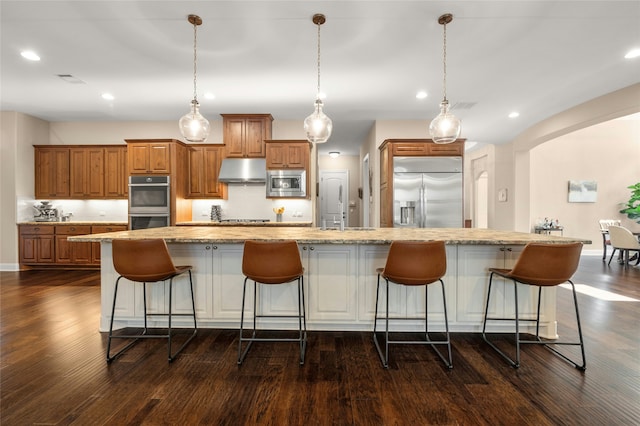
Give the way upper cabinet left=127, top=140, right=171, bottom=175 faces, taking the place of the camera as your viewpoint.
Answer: facing the viewer

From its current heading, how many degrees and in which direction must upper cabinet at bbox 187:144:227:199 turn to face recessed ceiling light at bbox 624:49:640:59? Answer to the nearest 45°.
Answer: approximately 45° to its left

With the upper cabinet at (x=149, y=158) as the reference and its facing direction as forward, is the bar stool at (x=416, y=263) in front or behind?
in front

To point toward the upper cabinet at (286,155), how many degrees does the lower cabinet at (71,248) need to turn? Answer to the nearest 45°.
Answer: approximately 45° to its left

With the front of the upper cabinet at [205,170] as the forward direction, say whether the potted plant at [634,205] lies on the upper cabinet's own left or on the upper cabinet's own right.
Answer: on the upper cabinet's own left

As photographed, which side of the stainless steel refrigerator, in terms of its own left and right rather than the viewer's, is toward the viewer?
front

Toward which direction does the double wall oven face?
toward the camera

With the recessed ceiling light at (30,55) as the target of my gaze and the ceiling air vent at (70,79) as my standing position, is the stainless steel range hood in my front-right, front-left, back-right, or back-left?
back-left

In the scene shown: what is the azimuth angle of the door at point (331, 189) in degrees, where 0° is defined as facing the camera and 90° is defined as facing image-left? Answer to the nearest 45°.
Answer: approximately 0°

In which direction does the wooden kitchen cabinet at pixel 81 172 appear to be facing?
toward the camera

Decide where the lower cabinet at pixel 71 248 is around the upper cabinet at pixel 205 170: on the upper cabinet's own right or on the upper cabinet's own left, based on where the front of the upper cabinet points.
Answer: on the upper cabinet's own right

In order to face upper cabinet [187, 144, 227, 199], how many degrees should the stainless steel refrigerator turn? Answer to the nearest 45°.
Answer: approximately 90° to its right

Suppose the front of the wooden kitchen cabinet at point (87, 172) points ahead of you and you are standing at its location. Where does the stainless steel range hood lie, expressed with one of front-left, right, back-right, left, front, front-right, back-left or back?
front-left

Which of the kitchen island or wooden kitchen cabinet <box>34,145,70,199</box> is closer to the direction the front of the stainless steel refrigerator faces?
the kitchen island
